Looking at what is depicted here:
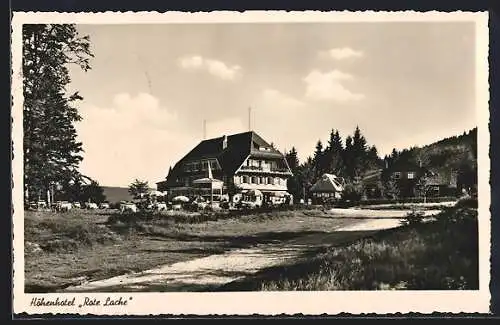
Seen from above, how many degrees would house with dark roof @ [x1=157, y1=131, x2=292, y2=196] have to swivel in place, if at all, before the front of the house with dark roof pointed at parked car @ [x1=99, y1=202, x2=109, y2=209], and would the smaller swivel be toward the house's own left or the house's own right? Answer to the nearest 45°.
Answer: approximately 135° to the house's own right

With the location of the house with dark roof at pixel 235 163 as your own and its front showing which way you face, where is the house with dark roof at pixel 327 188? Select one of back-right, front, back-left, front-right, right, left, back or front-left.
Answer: front-left

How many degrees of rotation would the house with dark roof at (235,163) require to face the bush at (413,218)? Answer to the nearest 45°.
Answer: approximately 45° to its left

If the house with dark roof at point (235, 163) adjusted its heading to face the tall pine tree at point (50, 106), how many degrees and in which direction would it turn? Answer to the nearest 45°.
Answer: approximately 135° to its right

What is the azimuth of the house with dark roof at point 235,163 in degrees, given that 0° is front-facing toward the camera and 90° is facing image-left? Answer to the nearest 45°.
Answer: approximately 315°

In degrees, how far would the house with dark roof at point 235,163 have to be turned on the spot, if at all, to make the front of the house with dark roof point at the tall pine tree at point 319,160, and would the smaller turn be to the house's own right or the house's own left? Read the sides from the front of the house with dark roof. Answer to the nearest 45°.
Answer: approximately 45° to the house's own left

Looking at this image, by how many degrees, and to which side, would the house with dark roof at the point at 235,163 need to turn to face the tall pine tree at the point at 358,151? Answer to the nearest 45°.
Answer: approximately 45° to its left
